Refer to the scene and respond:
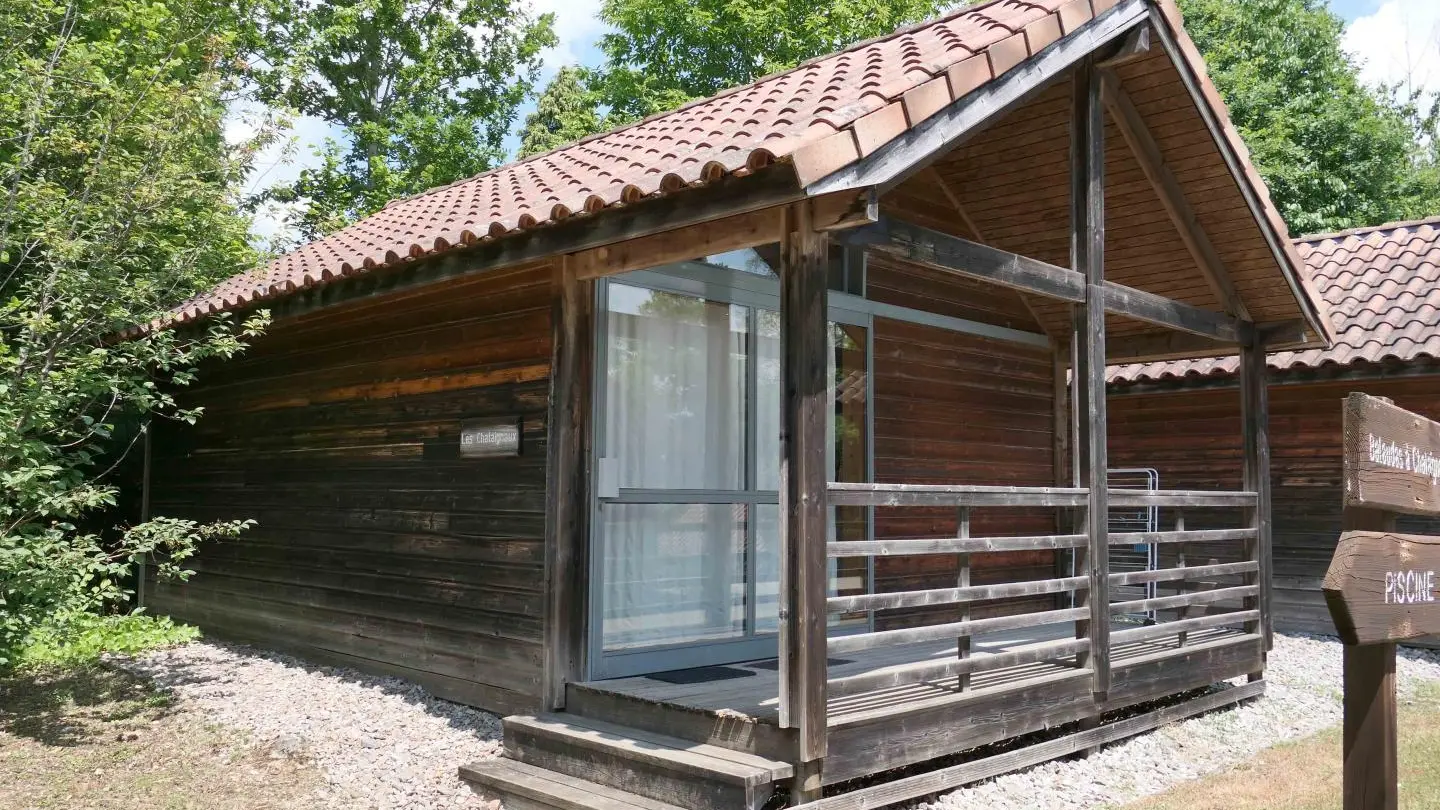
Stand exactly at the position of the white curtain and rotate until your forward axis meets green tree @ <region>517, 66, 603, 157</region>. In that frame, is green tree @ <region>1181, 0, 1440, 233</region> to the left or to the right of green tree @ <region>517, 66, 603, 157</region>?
right

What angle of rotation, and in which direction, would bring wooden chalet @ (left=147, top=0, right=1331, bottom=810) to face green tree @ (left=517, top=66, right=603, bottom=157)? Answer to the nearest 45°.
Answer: approximately 135° to its left

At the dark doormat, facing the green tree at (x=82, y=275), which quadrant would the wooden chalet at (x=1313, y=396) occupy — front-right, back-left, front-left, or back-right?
back-right

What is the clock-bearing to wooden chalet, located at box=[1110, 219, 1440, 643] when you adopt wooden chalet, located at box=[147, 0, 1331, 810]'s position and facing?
wooden chalet, located at box=[1110, 219, 1440, 643] is roughly at 9 o'clock from wooden chalet, located at box=[147, 0, 1331, 810].

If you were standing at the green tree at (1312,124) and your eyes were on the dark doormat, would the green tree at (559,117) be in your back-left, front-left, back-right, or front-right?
front-right

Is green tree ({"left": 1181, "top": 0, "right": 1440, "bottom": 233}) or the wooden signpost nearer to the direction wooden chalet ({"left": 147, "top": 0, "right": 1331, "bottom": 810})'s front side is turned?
the wooden signpost

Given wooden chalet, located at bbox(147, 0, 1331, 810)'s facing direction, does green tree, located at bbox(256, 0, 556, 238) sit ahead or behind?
behind

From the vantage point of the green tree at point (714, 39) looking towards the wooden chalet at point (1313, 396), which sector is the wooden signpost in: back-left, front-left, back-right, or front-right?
front-right

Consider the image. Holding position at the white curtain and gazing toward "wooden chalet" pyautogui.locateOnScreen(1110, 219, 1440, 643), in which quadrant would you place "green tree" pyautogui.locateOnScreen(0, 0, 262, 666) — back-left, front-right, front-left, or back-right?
back-left

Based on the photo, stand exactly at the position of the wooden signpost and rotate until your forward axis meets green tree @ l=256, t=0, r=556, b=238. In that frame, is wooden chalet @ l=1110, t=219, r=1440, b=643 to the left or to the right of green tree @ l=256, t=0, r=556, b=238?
right

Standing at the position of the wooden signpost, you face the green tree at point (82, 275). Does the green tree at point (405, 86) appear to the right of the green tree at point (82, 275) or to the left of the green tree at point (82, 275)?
right

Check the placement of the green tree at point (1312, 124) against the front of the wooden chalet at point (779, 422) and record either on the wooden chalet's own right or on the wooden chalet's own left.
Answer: on the wooden chalet's own left

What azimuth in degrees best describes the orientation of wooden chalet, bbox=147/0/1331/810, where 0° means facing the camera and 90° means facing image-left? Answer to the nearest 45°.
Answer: approximately 315°
